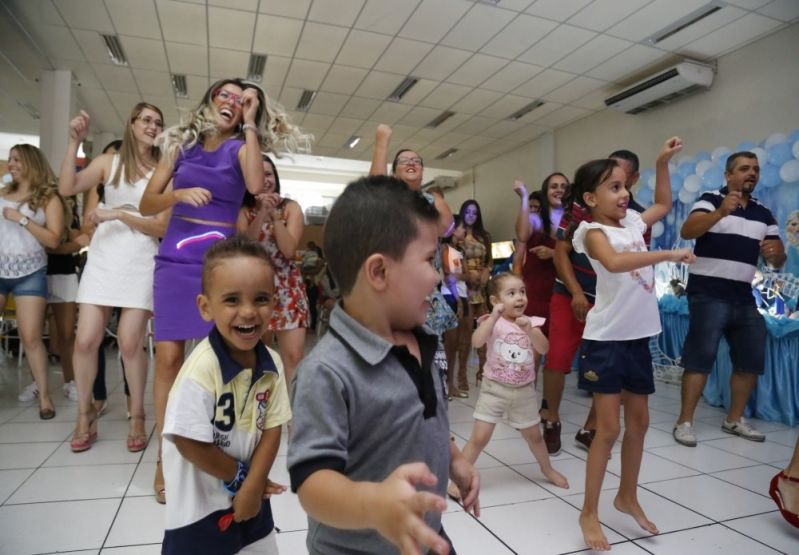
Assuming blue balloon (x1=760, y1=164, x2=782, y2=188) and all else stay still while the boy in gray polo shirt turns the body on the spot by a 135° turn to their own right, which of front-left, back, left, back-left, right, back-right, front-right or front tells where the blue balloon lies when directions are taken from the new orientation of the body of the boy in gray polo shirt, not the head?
back-right

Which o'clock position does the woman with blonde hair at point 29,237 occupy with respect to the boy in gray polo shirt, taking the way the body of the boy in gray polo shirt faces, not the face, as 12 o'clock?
The woman with blonde hair is roughly at 6 o'clock from the boy in gray polo shirt.

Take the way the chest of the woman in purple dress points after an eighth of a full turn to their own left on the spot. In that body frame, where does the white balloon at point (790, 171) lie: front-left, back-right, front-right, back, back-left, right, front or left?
front-left

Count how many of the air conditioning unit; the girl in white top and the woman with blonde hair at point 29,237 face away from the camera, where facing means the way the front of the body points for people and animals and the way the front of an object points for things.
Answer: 0

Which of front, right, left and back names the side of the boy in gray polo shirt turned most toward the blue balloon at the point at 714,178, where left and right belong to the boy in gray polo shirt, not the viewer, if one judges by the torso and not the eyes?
left

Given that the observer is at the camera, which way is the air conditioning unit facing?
facing the viewer and to the left of the viewer

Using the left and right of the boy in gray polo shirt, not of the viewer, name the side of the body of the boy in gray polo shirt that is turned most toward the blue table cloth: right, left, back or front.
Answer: left

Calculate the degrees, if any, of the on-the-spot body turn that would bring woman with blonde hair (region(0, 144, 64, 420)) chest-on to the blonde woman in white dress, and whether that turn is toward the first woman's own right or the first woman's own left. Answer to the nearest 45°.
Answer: approximately 45° to the first woman's own left

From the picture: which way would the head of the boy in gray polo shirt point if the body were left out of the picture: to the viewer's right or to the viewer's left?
to the viewer's right

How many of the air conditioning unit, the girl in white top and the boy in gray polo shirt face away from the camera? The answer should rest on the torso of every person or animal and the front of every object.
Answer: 0

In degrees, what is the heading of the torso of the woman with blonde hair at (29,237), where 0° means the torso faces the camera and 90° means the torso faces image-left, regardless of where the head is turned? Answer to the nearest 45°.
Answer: approximately 45°

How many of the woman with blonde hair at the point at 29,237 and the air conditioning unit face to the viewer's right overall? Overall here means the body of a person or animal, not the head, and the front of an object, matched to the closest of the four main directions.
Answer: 0

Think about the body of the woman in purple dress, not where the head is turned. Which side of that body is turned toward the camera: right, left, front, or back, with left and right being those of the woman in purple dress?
front
